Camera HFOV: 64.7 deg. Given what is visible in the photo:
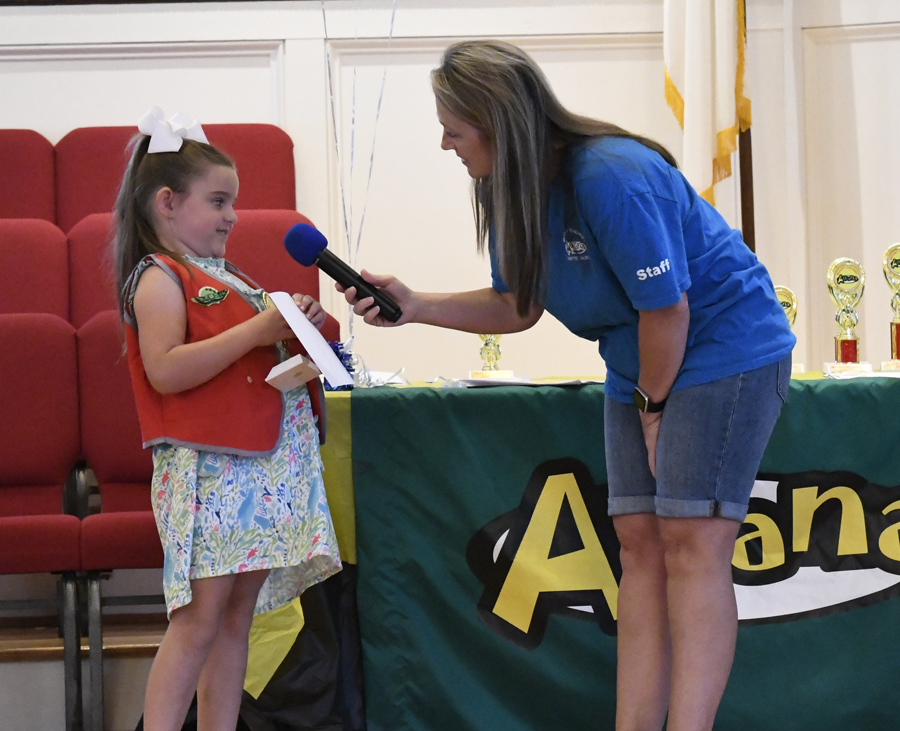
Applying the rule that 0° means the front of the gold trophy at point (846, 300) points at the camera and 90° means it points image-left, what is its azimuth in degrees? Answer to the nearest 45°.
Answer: approximately 0°

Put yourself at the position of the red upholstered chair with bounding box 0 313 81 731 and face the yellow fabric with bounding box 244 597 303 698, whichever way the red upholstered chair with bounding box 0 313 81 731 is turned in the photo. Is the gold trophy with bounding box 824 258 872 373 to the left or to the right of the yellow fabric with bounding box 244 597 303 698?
left

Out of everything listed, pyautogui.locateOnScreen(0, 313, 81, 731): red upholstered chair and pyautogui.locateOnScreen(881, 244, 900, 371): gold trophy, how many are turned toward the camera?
2

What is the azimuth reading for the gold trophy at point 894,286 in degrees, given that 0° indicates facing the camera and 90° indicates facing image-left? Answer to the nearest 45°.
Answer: approximately 0°

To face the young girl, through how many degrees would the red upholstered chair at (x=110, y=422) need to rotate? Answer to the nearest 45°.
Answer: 0° — it already faces them

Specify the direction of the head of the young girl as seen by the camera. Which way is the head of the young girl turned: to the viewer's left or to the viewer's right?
to the viewer's right
